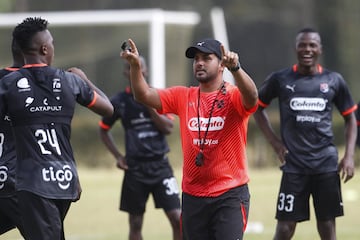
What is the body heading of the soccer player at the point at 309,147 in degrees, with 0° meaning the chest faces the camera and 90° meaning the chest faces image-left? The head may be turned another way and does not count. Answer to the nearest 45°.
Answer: approximately 0°

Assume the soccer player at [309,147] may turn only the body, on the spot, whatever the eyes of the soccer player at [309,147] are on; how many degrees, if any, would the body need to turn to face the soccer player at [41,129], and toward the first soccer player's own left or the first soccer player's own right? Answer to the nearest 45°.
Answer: approximately 45° to the first soccer player's own right

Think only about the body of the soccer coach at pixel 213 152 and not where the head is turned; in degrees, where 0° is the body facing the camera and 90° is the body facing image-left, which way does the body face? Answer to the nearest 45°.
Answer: approximately 45°

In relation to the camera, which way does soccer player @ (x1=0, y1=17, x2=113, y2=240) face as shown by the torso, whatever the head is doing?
away from the camera

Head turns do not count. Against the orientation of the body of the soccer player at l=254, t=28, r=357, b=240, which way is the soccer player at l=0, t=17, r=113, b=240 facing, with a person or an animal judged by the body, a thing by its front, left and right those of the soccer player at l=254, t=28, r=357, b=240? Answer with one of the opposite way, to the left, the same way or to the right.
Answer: the opposite way

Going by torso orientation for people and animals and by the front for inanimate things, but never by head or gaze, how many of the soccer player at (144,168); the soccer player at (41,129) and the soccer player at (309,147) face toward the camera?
2

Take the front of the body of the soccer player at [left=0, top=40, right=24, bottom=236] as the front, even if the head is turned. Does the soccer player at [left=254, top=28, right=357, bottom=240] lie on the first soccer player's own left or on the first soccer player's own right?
on the first soccer player's own right

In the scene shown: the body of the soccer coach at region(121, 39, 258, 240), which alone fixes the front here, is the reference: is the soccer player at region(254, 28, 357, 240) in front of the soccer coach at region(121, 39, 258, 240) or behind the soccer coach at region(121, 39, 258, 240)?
behind

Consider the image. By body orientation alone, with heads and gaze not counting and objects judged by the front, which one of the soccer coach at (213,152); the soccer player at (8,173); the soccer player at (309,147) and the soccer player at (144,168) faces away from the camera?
the soccer player at (8,173)

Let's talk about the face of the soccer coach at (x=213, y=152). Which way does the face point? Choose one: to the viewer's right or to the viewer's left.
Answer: to the viewer's left
